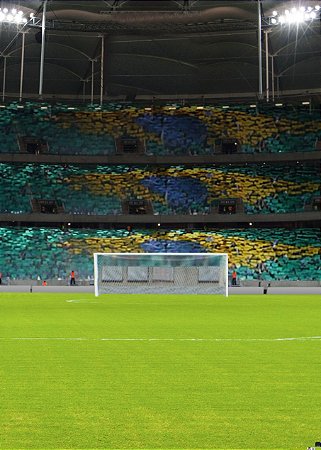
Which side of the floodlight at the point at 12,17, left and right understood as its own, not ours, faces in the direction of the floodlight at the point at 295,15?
left

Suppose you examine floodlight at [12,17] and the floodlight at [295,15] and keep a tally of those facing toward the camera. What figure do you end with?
2

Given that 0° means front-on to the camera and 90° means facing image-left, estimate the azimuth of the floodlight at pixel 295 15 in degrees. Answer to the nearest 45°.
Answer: approximately 0°

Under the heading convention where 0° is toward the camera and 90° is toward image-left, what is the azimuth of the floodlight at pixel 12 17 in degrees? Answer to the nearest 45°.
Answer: approximately 0°

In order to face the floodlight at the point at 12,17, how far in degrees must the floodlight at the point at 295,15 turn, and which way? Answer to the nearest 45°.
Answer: approximately 90° to its right
